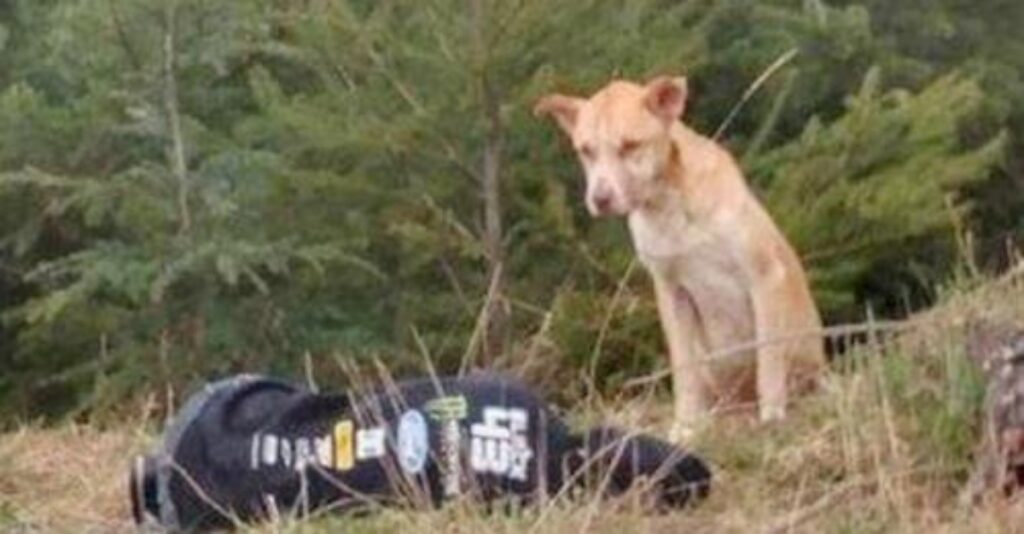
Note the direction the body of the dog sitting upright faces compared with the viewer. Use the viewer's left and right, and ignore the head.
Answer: facing the viewer and to the left of the viewer
